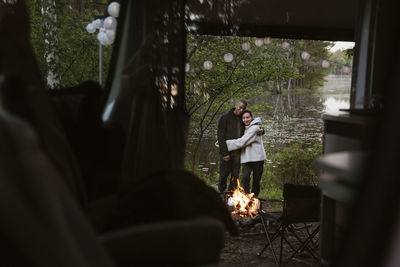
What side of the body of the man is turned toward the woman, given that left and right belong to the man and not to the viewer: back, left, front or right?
left

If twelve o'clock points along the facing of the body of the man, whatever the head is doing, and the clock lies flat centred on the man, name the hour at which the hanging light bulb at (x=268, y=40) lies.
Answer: The hanging light bulb is roughly at 8 o'clock from the man.

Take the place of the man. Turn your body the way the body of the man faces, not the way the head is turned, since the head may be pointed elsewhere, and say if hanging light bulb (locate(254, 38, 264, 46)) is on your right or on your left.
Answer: on your left

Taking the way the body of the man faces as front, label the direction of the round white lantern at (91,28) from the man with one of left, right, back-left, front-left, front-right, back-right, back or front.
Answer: front-right
